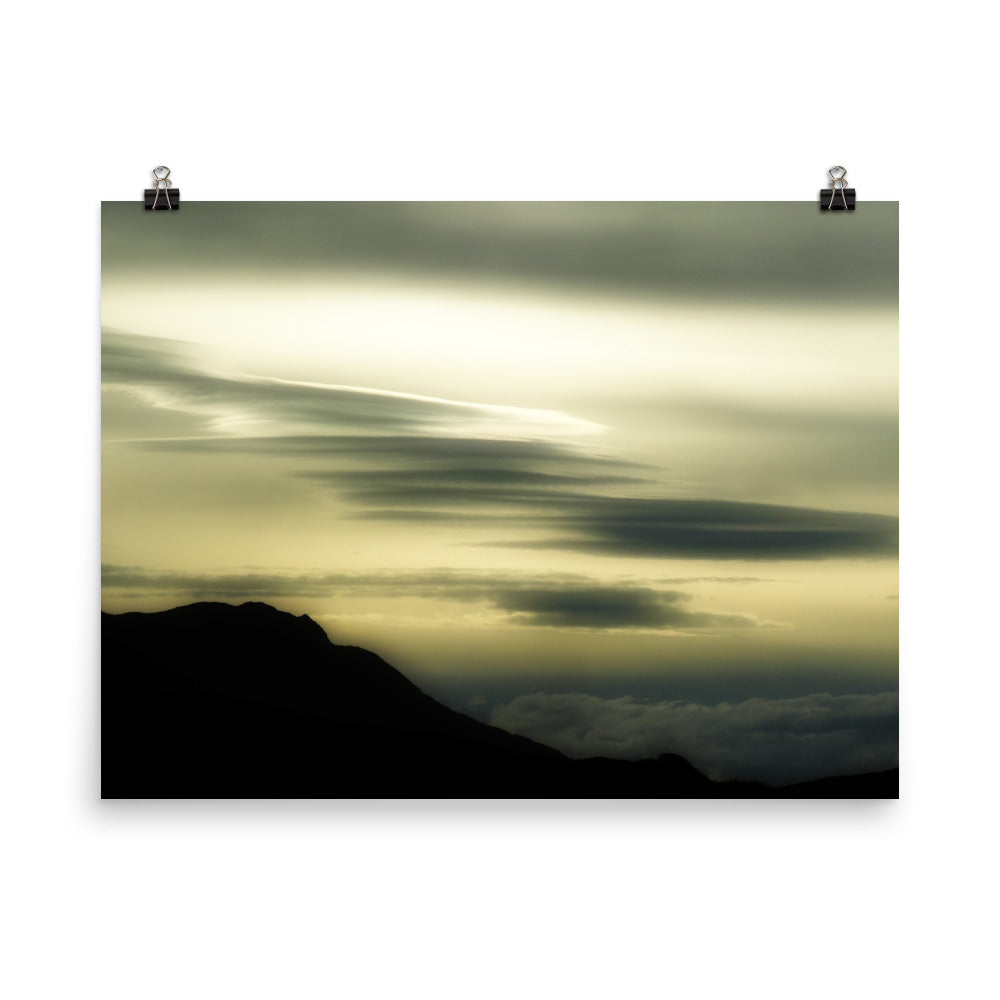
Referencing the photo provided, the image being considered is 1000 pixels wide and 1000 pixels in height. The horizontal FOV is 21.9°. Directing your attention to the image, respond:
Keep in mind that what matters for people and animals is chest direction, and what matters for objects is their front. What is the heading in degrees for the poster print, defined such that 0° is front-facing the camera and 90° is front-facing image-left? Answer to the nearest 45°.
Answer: approximately 0°
